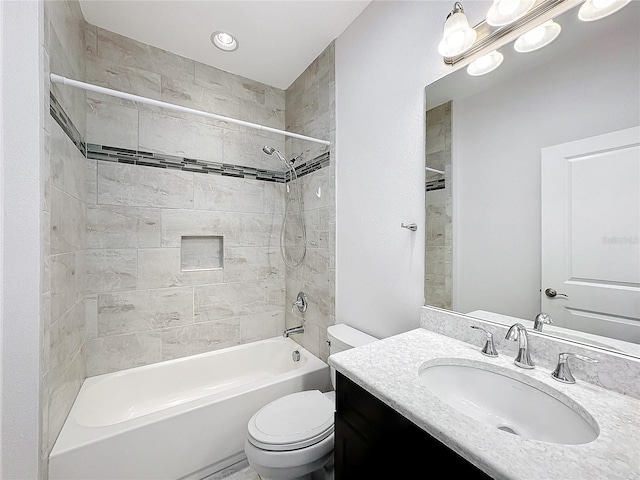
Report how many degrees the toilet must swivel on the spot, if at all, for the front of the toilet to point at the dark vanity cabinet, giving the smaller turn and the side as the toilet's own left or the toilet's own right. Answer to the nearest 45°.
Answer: approximately 90° to the toilet's own left

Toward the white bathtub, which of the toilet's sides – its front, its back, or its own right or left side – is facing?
right

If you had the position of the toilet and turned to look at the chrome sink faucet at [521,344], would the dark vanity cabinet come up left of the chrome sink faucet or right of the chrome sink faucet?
right

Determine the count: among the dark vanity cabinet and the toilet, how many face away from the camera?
0

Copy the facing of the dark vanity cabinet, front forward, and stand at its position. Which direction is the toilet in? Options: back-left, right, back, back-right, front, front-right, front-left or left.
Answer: right

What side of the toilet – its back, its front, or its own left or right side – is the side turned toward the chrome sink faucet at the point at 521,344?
left

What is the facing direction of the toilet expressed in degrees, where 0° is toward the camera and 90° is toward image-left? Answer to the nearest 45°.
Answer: approximately 45°

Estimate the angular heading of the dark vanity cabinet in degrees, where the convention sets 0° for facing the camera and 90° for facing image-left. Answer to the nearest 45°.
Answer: approximately 45°
